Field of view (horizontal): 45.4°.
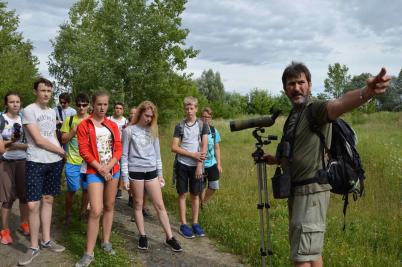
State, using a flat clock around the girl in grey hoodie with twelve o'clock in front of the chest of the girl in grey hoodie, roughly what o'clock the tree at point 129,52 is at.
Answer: The tree is roughly at 6 o'clock from the girl in grey hoodie.

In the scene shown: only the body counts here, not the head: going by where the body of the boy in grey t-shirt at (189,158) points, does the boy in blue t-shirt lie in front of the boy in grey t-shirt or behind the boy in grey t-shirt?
behind

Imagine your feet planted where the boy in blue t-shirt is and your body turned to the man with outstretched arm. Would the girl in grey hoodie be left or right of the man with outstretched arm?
right

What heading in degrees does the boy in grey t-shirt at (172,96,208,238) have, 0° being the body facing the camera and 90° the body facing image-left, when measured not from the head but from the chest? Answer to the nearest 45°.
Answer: approximately 0°

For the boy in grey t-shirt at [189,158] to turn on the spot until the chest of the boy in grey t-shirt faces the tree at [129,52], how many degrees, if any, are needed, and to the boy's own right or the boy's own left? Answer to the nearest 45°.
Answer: approximately 180°

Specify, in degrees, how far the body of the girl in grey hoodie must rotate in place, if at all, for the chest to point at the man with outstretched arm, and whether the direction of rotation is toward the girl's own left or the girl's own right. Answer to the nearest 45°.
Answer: approximately 45° to the girl's own left

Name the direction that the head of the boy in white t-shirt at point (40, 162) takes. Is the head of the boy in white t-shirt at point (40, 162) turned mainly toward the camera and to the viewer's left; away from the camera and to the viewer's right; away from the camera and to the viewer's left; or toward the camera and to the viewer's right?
toward the camera and to the viewer's right

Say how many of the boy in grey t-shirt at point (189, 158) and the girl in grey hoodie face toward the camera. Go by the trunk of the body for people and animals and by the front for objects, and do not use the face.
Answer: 2
